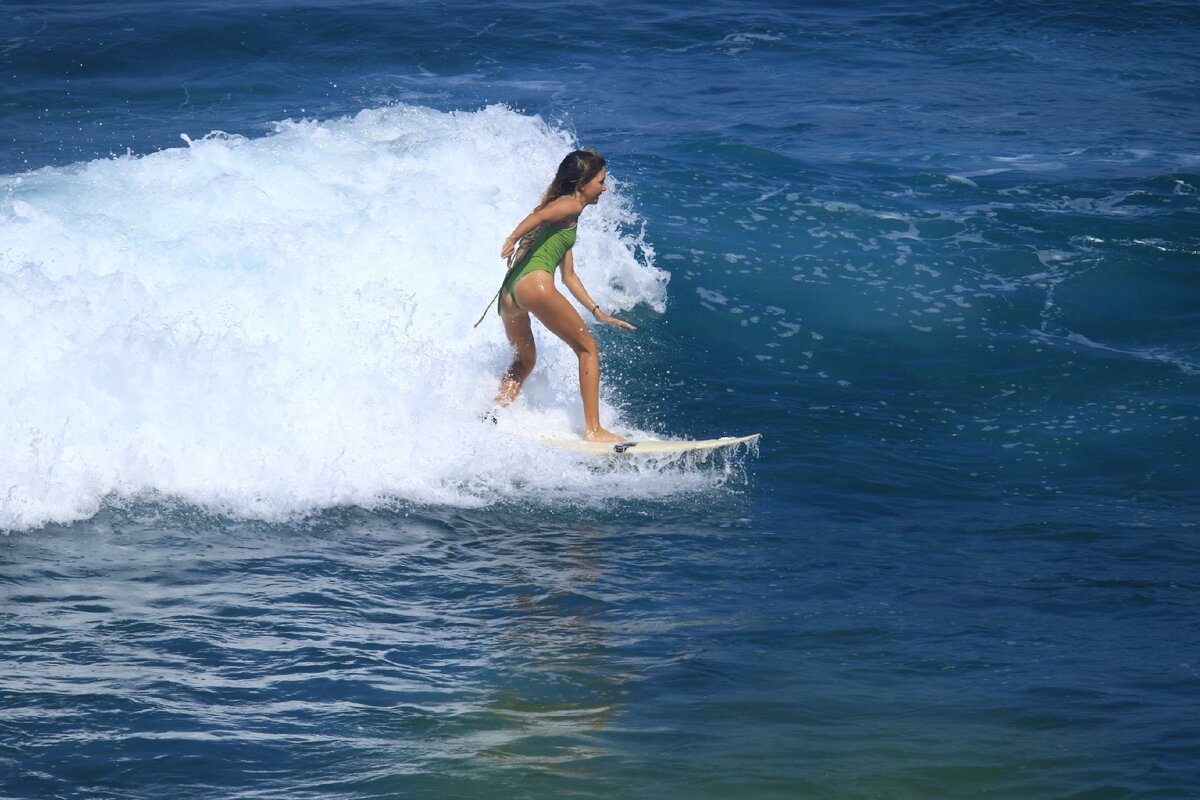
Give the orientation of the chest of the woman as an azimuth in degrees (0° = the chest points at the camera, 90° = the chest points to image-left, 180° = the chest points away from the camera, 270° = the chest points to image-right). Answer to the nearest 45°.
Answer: approximately 270°

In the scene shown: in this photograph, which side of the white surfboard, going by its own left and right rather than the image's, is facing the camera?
right

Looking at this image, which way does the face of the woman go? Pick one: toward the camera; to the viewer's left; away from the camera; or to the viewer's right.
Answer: to the viewer's right
